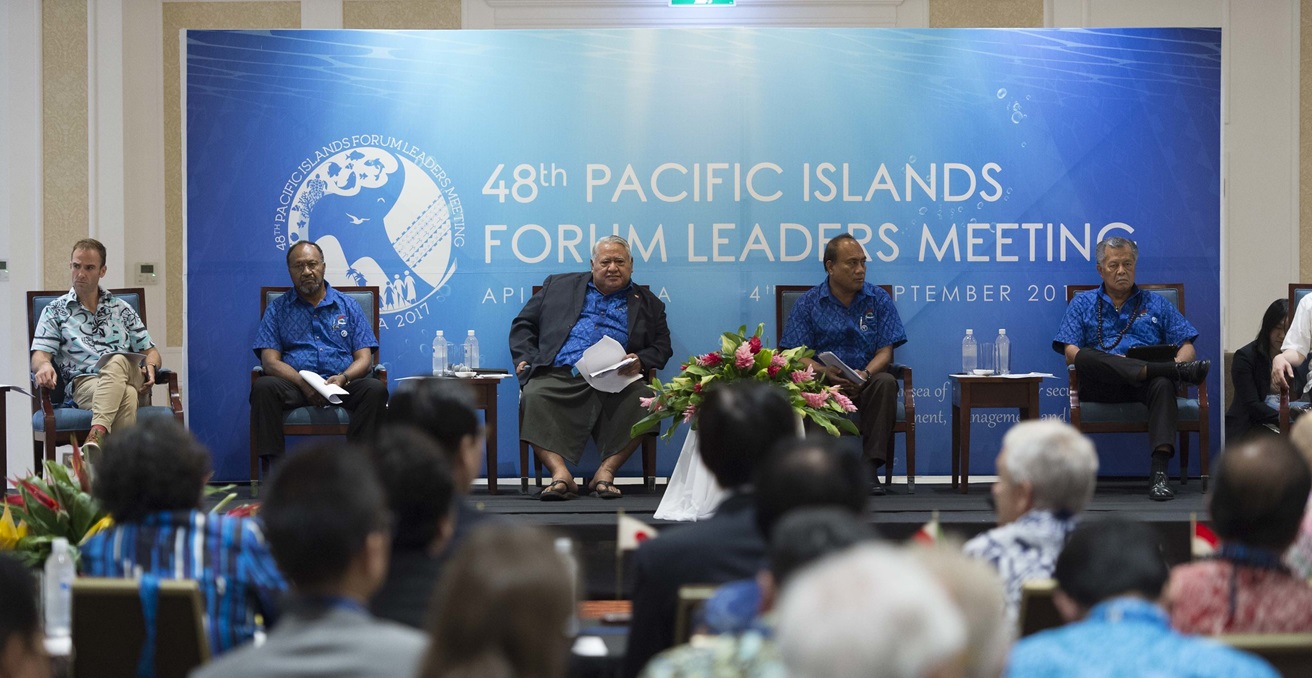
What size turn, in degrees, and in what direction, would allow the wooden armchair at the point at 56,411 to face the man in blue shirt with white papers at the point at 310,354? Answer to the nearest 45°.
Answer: approximately 45° to its left

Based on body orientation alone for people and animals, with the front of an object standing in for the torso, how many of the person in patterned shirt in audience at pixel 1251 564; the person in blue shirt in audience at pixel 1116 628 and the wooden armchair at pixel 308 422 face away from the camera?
2

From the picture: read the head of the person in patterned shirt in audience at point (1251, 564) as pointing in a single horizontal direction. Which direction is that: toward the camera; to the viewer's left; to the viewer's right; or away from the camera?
away from the camera

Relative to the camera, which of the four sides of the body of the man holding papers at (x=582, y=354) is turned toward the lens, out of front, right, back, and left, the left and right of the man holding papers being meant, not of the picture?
front

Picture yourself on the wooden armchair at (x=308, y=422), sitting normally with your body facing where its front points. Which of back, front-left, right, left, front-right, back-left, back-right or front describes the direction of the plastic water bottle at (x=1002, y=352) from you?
left

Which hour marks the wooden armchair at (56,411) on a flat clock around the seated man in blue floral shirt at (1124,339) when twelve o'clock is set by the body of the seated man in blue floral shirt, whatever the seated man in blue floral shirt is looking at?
The wooden armchair is roughly at 2 o'clock from the seated man in blue floral shirt.

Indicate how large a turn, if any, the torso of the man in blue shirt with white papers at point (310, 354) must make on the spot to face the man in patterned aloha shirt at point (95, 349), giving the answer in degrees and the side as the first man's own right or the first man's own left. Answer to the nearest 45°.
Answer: approximately 90° to the first man's own right

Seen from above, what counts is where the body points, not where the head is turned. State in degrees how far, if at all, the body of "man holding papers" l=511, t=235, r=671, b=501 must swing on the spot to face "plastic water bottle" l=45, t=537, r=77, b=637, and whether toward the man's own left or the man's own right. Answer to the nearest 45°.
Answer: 0° — they already face it

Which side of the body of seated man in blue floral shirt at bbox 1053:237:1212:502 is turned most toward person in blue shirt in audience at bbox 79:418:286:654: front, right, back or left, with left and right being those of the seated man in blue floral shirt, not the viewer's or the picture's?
front

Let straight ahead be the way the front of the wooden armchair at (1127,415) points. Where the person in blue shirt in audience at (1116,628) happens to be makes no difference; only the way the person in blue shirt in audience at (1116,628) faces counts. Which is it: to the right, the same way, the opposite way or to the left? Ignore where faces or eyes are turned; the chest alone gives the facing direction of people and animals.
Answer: the opposite way

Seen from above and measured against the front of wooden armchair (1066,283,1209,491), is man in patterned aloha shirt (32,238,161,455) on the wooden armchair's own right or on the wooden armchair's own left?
on the wooden armchair's own right

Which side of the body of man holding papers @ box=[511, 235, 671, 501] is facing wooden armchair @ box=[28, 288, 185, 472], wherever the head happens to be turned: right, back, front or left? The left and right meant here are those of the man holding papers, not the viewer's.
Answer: right

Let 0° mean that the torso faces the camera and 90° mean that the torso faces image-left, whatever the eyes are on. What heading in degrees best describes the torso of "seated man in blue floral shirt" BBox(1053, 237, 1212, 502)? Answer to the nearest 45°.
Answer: approximately 0°

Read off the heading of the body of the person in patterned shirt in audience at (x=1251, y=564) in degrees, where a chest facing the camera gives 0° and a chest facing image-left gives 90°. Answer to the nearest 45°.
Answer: approximately 180°

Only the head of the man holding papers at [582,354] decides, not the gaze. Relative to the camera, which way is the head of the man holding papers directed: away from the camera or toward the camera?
toward the camera

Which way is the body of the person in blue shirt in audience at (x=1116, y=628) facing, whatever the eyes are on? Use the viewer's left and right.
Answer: facing away from the viewer

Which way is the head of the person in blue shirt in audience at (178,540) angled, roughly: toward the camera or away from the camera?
away from the camera

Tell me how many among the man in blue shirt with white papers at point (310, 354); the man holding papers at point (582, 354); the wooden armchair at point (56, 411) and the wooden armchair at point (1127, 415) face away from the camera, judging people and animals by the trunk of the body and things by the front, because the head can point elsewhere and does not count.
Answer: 0

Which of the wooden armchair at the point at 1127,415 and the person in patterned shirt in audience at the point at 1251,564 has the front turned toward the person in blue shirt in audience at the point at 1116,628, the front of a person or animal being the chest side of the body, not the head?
the wooden armchair

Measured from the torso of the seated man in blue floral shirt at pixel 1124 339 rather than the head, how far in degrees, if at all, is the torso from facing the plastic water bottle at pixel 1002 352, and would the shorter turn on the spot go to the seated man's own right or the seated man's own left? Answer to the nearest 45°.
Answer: approximately 90° to the seated man's own right

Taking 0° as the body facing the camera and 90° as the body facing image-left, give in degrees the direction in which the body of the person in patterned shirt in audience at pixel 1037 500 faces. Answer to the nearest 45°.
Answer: approximately 135°

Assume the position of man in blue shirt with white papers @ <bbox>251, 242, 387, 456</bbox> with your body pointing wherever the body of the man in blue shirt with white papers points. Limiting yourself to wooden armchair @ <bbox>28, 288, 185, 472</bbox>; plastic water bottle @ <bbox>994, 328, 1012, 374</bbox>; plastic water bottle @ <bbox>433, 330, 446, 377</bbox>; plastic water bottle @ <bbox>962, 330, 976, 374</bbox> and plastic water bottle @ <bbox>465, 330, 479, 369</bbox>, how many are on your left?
4
